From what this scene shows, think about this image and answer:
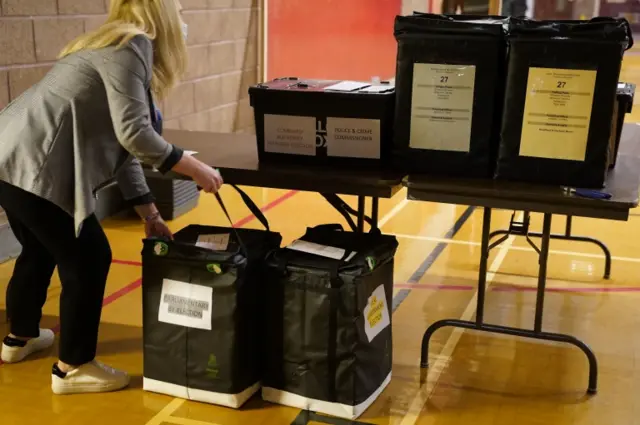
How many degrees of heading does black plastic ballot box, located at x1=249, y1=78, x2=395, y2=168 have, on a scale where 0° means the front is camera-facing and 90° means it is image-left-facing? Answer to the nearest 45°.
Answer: approximately 0°

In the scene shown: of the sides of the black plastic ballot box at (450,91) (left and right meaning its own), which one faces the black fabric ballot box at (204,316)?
right

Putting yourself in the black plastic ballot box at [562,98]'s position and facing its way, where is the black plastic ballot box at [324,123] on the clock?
the black plastic ballot box at [324,123] is roughly at 3 o'clock from the black plastic ballot box at [562,98].

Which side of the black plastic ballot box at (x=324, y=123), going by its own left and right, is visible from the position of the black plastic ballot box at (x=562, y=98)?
left
